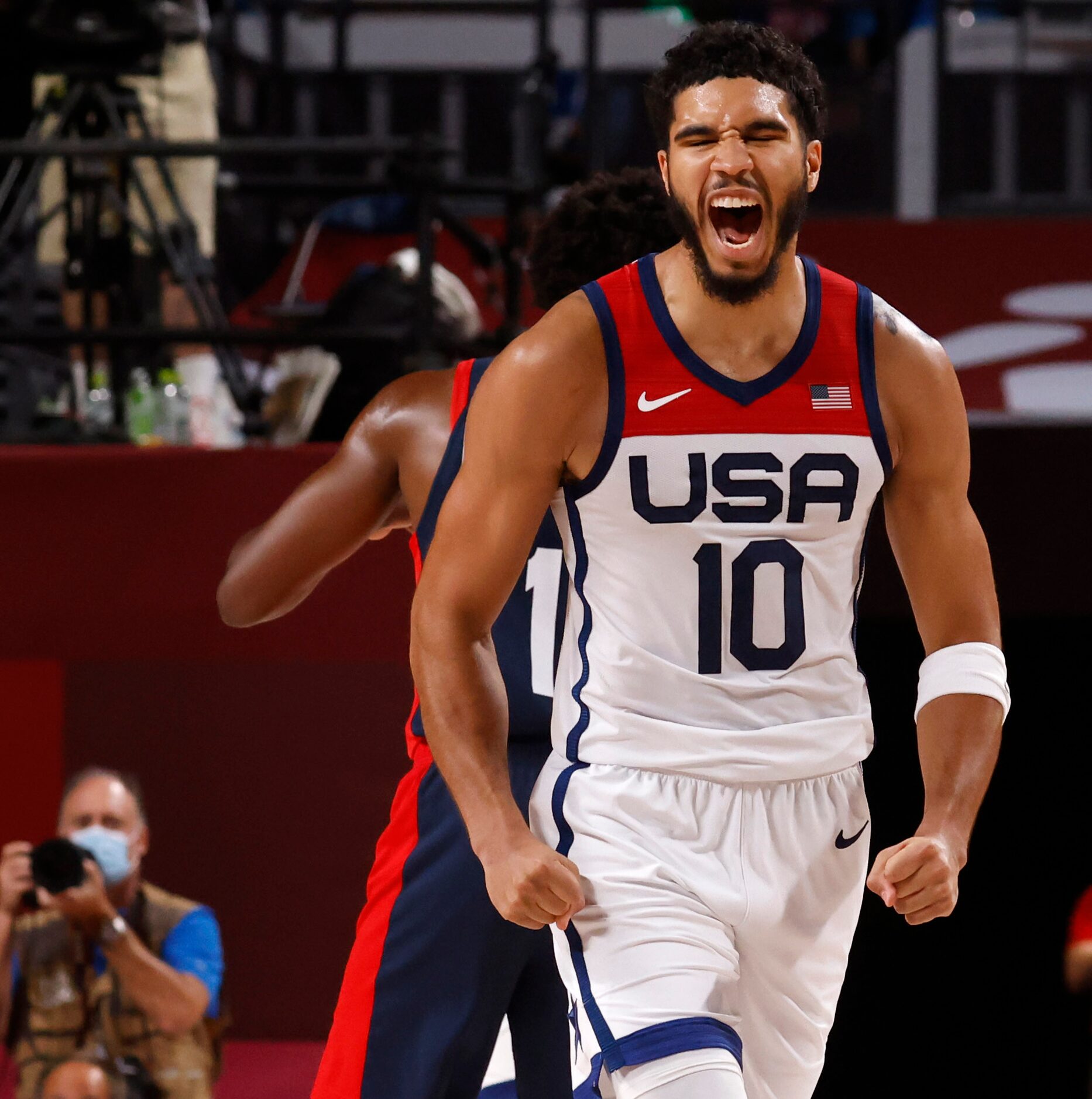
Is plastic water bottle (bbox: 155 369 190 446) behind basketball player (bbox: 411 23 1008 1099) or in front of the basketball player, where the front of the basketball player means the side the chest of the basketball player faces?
behind

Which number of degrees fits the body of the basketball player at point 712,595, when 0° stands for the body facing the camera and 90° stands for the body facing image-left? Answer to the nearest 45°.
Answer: approximately 0°

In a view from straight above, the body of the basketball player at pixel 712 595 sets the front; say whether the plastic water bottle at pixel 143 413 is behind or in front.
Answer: behind

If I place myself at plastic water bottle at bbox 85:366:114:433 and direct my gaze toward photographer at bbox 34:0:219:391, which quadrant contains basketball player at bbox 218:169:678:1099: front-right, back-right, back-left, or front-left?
back-right

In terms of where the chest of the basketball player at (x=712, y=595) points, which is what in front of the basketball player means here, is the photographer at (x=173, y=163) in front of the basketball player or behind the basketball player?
behind
